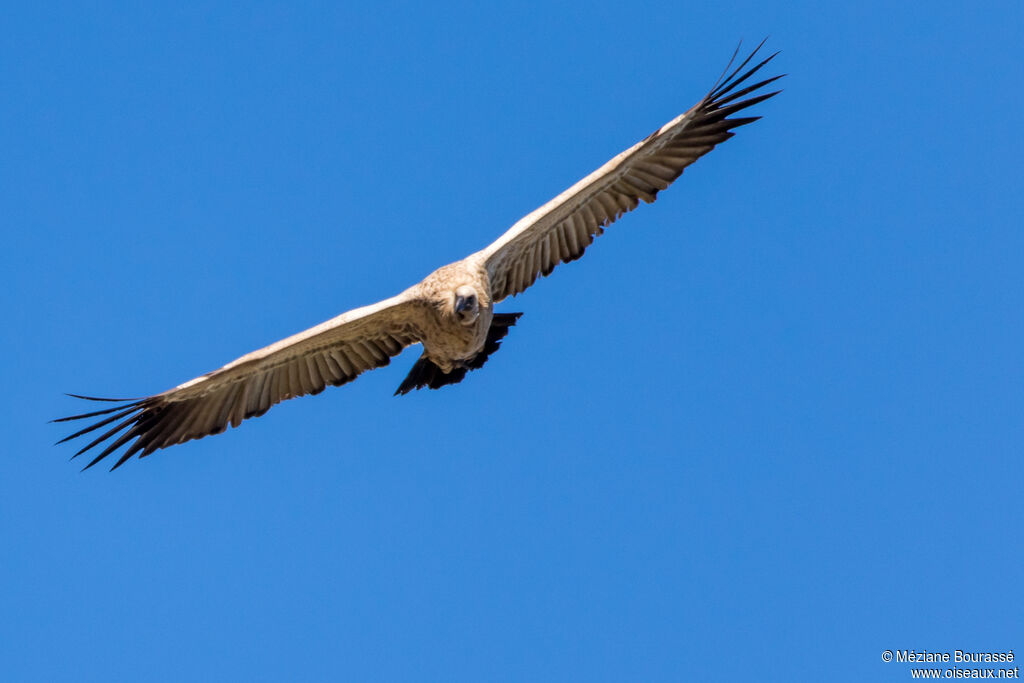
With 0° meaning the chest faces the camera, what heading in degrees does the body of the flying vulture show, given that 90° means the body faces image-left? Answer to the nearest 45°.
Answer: approximately 0°
